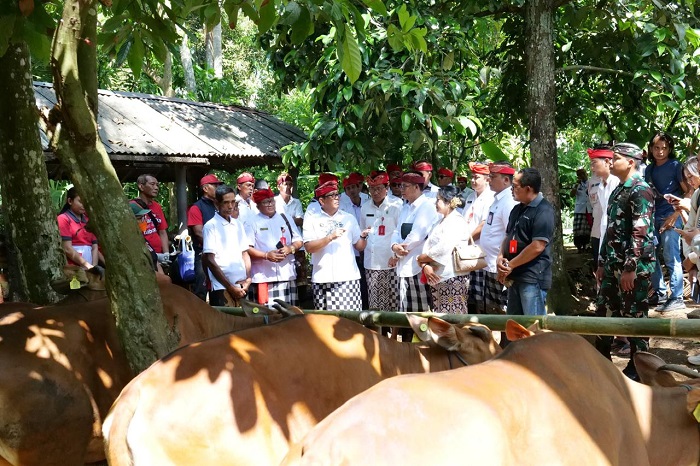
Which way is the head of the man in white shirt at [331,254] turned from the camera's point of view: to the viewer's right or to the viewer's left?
to the viewer's right

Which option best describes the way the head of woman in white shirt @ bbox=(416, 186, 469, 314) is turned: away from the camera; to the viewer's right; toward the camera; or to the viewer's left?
to the viewer's left

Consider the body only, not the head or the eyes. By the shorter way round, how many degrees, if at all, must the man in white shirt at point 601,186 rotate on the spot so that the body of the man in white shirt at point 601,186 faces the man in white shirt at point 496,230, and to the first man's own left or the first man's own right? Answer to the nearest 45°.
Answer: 0° — they already face them

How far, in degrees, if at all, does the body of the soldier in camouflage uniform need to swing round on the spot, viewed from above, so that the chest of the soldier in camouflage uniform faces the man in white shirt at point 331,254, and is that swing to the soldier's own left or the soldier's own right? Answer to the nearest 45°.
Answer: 0° — they already face them

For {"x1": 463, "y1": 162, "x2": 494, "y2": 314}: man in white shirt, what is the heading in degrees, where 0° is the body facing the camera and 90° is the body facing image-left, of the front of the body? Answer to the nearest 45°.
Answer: approximately 45°

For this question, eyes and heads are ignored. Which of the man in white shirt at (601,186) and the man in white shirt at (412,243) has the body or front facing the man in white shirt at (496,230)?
the man in white shirt at (601,186)

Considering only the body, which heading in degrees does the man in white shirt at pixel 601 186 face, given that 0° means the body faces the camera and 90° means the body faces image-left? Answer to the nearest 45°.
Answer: approximately 45°

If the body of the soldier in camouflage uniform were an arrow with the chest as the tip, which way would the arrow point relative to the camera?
to the viewer's left

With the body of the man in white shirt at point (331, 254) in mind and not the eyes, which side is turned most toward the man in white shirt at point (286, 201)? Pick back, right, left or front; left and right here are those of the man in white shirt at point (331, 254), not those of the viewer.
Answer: back

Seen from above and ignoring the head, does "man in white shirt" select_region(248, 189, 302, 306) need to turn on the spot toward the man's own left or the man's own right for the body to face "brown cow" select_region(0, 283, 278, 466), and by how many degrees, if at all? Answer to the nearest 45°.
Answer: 0° — they already face it
